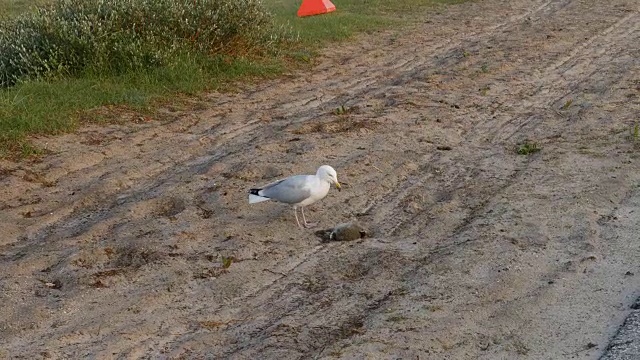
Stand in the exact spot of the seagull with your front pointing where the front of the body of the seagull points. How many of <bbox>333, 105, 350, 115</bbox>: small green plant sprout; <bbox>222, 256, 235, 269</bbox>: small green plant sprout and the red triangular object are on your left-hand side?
2

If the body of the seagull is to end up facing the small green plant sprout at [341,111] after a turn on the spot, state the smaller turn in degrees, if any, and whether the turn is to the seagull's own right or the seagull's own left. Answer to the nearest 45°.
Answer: approximately 90° to the seagull's own left

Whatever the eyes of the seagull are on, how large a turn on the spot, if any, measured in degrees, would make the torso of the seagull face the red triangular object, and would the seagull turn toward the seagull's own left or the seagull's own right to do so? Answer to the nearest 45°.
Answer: approximately 90° to the seagull's own left

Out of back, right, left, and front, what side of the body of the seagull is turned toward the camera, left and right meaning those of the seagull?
right

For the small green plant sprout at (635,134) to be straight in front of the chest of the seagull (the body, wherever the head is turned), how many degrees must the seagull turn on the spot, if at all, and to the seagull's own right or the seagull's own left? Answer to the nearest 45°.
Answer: approximately 45° to the seagull's own left

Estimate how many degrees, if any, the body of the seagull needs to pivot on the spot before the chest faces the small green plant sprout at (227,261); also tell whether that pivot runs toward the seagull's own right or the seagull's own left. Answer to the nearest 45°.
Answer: approximately 135° to the seagull's own right

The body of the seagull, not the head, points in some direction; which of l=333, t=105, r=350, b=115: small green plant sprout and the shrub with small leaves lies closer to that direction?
the small green plant sprout
